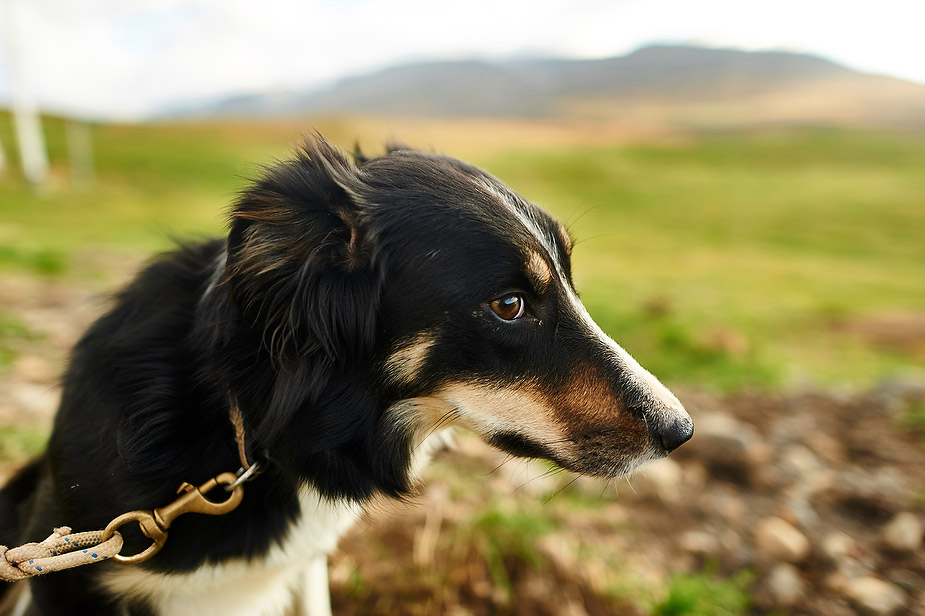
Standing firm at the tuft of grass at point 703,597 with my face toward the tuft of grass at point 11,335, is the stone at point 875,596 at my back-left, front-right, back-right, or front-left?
back-right

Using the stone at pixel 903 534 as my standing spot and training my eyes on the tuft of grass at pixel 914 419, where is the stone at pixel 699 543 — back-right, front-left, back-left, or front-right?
back-left

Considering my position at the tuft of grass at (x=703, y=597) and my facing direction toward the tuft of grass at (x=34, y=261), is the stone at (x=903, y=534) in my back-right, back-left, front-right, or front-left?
back-right

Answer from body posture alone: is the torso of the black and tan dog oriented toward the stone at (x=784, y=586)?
yes

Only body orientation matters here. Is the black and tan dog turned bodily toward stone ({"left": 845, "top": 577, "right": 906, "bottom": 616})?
yes

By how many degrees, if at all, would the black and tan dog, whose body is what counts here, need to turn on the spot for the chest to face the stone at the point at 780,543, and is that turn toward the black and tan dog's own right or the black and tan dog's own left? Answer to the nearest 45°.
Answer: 0° — it already faces it

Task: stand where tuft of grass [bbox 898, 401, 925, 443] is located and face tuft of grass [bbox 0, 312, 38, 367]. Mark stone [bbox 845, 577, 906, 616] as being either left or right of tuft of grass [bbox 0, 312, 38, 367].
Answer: left

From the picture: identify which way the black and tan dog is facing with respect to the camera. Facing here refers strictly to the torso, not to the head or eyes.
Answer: to the viewer's right

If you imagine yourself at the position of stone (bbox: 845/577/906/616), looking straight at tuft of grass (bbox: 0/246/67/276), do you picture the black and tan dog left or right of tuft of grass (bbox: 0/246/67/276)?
left
